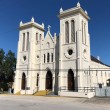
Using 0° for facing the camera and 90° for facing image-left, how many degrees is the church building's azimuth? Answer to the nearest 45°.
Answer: approximately 45°
